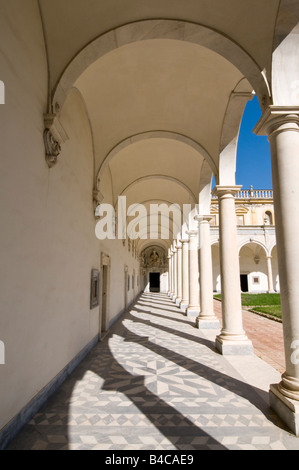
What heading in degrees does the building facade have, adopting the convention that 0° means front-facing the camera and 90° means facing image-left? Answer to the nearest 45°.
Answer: approximately 0°

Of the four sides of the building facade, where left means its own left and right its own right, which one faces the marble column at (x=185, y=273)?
front

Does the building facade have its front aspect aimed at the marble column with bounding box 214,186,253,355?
yes

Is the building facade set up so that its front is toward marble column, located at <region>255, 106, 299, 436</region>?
yes

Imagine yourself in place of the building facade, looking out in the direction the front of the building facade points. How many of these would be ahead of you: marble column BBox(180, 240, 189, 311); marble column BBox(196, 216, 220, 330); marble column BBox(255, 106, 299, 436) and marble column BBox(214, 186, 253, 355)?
4

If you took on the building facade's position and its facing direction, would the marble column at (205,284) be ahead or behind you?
ahead

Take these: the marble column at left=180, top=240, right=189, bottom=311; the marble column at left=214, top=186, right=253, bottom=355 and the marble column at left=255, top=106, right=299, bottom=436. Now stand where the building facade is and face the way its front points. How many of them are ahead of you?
3

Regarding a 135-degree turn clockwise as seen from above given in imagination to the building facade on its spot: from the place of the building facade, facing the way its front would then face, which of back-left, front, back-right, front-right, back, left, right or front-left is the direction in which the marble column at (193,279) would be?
back-left

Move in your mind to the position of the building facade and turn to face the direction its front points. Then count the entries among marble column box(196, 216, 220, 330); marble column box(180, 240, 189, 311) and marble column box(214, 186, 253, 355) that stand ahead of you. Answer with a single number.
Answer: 3
